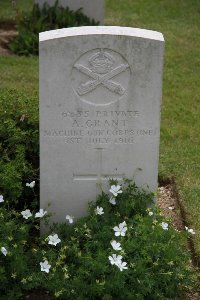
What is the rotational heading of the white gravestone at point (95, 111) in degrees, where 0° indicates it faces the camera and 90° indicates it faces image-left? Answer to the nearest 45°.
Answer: approximately 0°

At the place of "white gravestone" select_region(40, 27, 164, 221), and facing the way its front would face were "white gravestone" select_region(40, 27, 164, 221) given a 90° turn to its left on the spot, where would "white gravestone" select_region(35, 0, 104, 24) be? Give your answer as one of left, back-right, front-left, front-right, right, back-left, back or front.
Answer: left

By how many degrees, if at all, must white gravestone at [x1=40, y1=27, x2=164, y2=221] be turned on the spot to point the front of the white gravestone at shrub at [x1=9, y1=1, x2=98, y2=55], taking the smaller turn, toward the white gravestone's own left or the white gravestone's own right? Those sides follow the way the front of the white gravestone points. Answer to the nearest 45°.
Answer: approximately 180°
